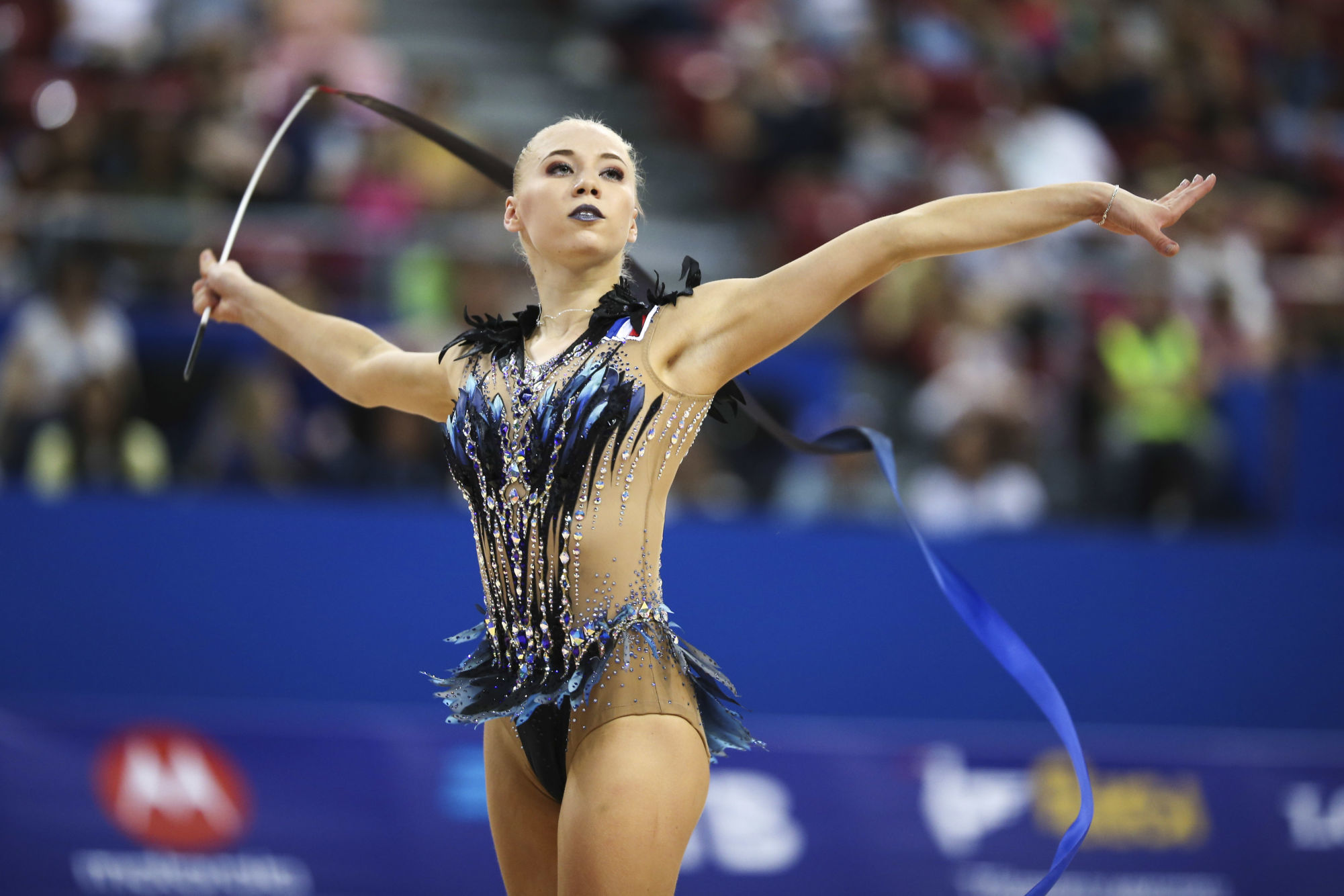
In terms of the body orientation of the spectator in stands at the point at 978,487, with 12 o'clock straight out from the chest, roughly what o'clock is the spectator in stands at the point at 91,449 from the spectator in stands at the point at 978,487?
the spectator in stands at the point at 91,449 is roughly at 2 o'clock from the spectator in stands at the point at 978,487.

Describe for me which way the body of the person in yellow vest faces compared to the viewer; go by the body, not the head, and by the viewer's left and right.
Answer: facing the viewer

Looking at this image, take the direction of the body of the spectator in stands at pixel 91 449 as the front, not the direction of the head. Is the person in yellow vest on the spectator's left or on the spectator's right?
on the spectator's left

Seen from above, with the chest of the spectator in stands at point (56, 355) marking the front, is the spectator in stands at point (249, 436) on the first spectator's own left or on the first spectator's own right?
on the first spectator's own left

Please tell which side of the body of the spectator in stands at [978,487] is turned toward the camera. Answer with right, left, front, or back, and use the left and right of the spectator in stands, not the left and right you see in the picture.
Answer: front

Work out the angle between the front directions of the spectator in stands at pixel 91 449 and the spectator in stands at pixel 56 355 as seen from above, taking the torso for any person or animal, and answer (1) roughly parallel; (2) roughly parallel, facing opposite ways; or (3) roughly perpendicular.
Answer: roughly parallel

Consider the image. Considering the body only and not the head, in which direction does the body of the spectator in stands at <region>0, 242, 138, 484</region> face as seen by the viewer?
toward the camera

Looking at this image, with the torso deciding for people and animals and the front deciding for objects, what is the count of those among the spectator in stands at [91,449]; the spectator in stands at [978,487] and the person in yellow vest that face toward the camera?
3

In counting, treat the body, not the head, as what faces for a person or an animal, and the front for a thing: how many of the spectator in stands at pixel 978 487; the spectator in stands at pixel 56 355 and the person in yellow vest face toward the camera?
3
